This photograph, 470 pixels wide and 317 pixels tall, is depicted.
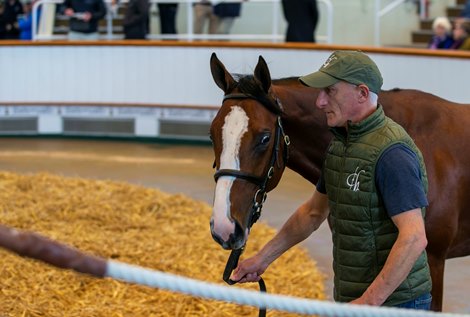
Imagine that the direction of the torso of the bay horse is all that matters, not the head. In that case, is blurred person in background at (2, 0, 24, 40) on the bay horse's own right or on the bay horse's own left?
on the bay horse's own right

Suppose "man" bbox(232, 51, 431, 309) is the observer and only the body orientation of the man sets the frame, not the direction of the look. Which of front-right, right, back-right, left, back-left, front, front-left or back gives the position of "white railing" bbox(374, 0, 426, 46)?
back-right

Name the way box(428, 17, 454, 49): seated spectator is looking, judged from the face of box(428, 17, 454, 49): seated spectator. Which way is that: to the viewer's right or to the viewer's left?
to the viewer's left

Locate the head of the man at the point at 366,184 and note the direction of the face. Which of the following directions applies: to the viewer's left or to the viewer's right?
to the viewer's left

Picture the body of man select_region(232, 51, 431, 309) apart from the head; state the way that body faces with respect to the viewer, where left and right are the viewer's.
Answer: facing the viewer and to the left of the viewer

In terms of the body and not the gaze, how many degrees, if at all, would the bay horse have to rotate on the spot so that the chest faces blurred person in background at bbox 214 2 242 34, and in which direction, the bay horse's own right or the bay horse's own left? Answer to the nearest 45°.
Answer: approximately 90° to the bay horse's own right

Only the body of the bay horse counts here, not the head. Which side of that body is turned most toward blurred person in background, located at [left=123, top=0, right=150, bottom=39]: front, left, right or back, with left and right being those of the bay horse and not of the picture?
right

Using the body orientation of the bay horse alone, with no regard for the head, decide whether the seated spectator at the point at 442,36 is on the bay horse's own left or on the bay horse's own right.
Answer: on the bay horse's own right

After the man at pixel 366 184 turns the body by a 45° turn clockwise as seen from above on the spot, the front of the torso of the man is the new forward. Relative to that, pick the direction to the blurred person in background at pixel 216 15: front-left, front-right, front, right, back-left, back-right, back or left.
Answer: right

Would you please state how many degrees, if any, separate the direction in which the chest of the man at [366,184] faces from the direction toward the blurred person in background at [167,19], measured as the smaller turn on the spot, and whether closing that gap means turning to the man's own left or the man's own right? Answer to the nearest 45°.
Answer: approximately 135° to the man's own right

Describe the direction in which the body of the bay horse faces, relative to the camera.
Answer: to the viewer's left

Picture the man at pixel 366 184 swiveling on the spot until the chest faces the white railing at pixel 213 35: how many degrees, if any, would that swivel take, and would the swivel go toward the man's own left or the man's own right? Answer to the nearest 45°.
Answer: approximately 135° to the man's own right

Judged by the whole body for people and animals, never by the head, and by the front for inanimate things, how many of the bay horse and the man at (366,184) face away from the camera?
0
